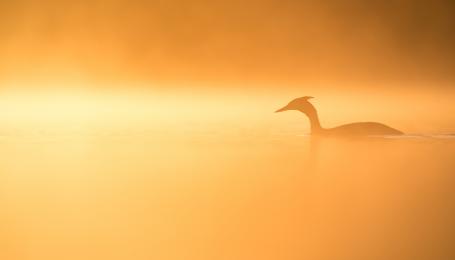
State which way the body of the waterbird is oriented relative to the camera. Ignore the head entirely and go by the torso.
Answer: to the viewer's left
